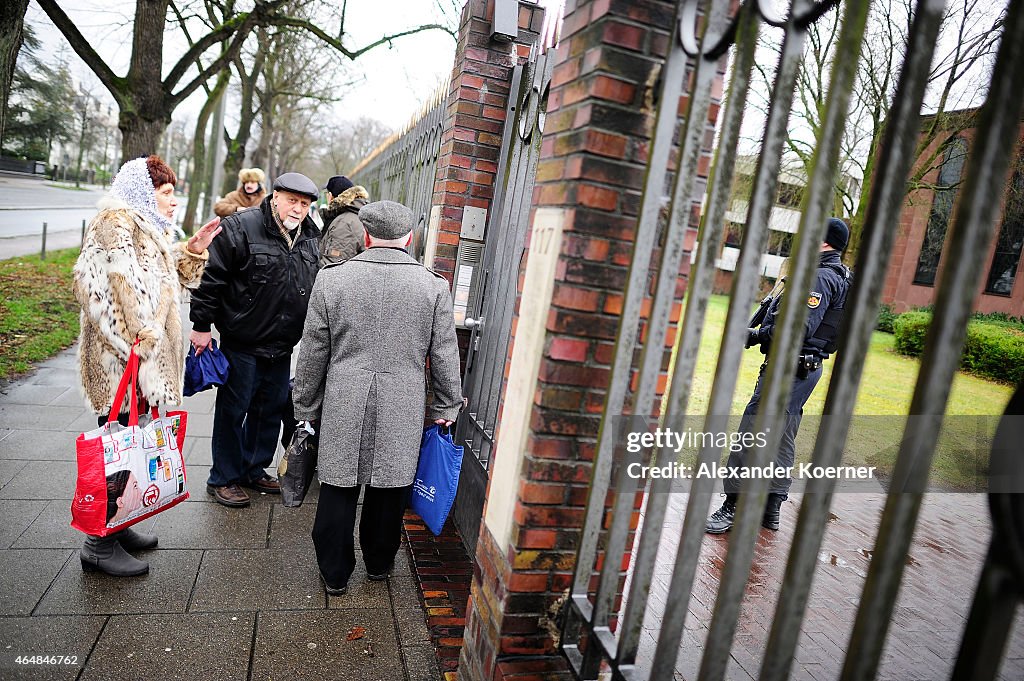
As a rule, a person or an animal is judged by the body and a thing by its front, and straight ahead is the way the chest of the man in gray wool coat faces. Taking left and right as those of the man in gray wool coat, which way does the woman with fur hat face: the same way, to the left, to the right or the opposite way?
the opposite way

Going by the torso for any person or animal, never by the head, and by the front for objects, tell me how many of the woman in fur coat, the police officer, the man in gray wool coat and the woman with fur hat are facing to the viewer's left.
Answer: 1

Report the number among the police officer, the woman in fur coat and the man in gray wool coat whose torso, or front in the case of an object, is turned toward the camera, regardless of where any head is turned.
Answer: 0

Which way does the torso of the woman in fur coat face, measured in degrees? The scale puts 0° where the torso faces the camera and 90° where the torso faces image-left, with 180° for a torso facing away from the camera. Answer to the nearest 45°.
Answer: approximately 270°

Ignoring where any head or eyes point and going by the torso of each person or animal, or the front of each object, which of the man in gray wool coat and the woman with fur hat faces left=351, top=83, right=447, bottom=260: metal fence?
the man in gray wool coat

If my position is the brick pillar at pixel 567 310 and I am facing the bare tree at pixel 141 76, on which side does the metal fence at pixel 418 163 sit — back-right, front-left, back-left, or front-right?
front-right

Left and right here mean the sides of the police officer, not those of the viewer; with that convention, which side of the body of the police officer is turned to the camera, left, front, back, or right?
left

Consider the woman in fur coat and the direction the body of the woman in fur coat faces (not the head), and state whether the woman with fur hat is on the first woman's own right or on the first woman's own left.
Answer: on the first woman's own left

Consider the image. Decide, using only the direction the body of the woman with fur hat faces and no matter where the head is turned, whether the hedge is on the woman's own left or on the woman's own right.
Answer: on the woman's own left

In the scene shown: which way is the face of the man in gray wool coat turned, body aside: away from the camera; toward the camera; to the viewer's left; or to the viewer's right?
away from the camera

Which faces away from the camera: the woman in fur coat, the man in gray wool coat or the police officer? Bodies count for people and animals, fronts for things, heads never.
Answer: the man in gray wool coat

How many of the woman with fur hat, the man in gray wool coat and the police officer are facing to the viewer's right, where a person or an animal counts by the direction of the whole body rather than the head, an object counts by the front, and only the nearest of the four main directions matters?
0

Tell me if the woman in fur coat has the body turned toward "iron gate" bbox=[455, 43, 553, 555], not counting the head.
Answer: yes

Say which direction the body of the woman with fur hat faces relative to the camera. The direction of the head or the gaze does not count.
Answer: toward the camera

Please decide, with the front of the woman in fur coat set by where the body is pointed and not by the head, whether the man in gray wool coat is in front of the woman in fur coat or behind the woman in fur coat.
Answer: in front

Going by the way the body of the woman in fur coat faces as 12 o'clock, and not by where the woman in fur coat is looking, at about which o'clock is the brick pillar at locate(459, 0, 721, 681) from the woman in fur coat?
The brick pillar is roughly at 2 o'clock from the woman in fur coat.

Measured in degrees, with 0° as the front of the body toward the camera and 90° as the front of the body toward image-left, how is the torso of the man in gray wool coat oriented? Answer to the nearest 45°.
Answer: approximately 180°

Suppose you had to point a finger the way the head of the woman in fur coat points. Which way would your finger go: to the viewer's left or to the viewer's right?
to the viewer's right

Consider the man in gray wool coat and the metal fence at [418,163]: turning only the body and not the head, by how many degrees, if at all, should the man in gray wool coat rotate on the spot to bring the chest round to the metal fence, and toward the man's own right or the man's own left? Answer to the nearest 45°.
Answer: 0° — they already face it
